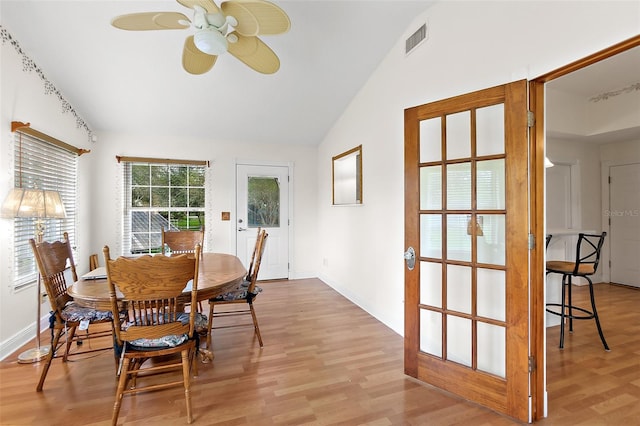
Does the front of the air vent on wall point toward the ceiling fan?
yes

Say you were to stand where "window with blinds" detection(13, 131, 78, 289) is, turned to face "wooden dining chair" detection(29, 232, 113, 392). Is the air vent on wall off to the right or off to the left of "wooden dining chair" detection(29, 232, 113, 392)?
left

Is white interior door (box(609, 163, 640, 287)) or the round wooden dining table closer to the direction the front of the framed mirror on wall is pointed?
the round wooden dining table

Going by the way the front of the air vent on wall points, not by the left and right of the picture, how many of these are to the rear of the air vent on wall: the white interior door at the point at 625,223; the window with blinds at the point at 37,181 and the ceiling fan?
1

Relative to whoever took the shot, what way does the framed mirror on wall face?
facing the viewer and to the left of the viewer

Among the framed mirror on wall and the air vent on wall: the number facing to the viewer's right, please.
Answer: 0

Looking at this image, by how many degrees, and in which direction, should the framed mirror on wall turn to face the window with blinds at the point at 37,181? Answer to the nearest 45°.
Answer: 0° — it already faces it

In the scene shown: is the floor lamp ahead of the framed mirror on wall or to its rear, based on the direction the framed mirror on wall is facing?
ahead

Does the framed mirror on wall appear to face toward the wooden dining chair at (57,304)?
yes

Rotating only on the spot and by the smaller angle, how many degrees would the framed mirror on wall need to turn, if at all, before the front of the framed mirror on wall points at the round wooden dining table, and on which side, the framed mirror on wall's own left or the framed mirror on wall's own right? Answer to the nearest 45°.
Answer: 0° — it already faces it

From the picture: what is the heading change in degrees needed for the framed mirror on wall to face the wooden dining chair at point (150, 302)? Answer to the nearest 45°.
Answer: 0° — it already faces it

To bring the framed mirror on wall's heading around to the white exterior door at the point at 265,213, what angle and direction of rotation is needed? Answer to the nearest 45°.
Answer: approximately 90° to its right

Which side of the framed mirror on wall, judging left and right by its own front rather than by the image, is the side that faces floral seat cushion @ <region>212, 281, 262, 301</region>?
front

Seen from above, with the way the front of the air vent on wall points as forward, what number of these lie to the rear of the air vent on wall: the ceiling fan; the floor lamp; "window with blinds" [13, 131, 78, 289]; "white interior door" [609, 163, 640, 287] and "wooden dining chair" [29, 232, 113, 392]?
1
